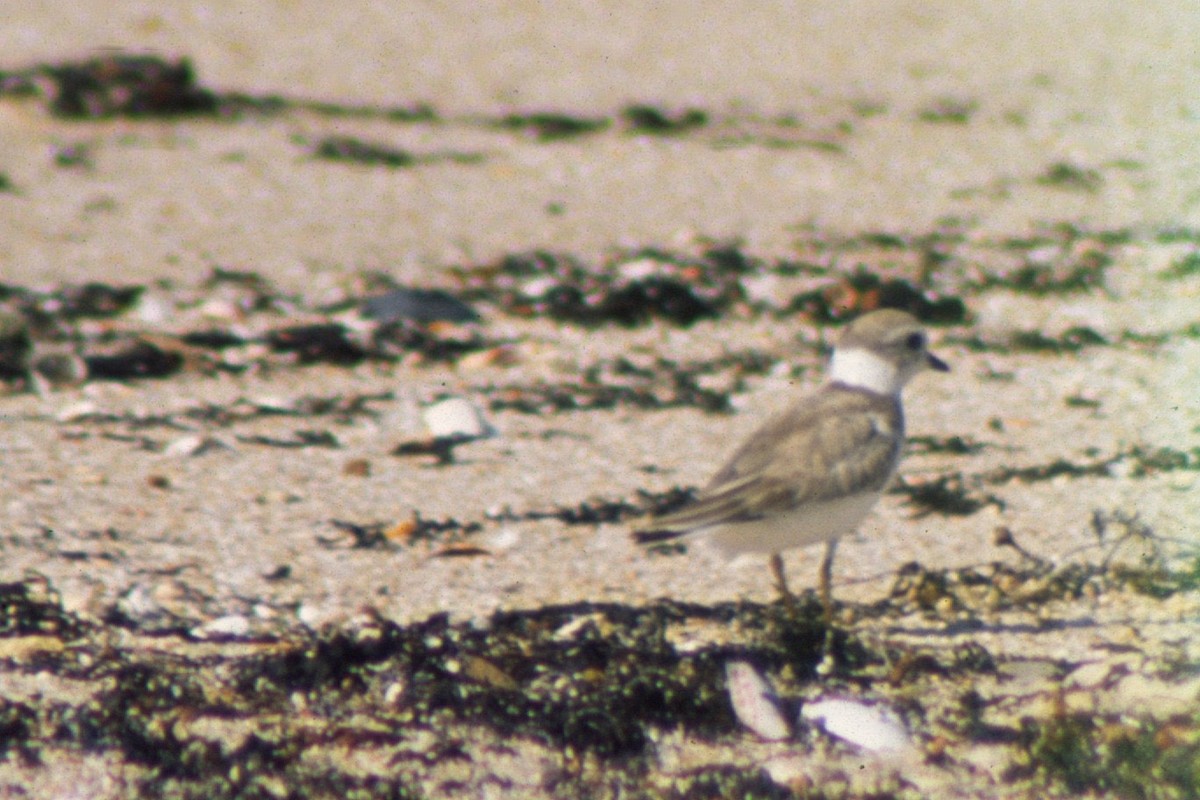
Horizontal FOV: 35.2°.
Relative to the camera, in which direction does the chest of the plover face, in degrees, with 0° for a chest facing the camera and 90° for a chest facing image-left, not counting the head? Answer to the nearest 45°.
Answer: approximately 270°

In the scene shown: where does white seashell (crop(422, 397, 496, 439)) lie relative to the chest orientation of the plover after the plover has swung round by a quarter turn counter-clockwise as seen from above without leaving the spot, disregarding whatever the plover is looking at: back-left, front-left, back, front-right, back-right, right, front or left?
front-left

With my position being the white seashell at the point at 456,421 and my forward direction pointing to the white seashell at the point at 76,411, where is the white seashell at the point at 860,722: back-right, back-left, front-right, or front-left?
back-left

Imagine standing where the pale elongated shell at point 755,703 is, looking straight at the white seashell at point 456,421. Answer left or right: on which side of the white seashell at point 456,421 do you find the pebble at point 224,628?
left

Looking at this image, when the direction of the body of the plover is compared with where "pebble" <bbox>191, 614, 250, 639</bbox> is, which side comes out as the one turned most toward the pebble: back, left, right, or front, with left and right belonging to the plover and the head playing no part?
back

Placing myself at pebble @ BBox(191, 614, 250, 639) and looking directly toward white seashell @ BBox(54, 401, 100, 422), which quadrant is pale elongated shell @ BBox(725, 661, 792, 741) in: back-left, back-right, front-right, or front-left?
back-right
